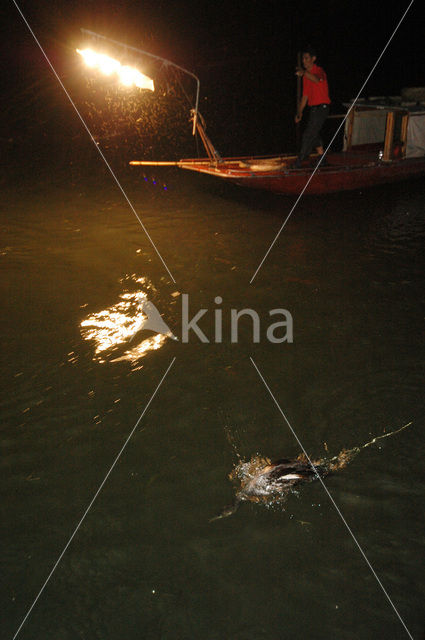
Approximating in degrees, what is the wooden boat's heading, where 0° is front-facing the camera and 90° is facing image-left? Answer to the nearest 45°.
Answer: approximately 90°
